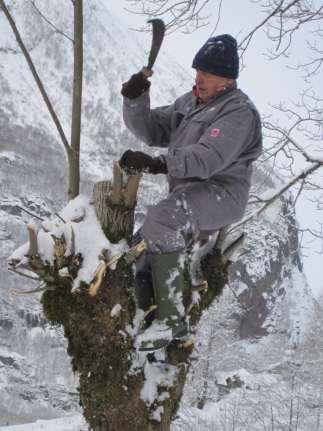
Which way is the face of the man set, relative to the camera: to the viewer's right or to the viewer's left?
to the viewer's left

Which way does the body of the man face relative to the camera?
to the viewer's left
